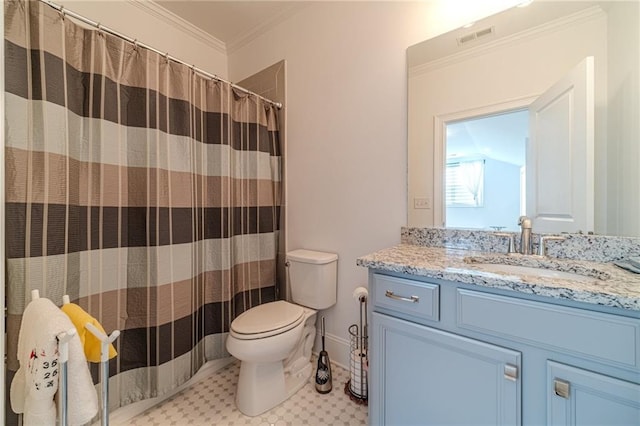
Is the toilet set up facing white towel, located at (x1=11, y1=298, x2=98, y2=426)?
yes

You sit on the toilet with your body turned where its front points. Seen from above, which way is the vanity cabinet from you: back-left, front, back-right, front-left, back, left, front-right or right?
left

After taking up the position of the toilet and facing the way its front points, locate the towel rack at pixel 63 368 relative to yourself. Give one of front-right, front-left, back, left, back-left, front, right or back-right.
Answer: front

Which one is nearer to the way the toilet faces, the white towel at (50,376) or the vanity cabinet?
the white towel

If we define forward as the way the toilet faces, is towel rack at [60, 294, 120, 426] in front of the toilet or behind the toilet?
in front

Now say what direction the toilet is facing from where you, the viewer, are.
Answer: facing the viewer and to the left of the viewer

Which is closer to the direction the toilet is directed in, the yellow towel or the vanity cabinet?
the yellow towel
